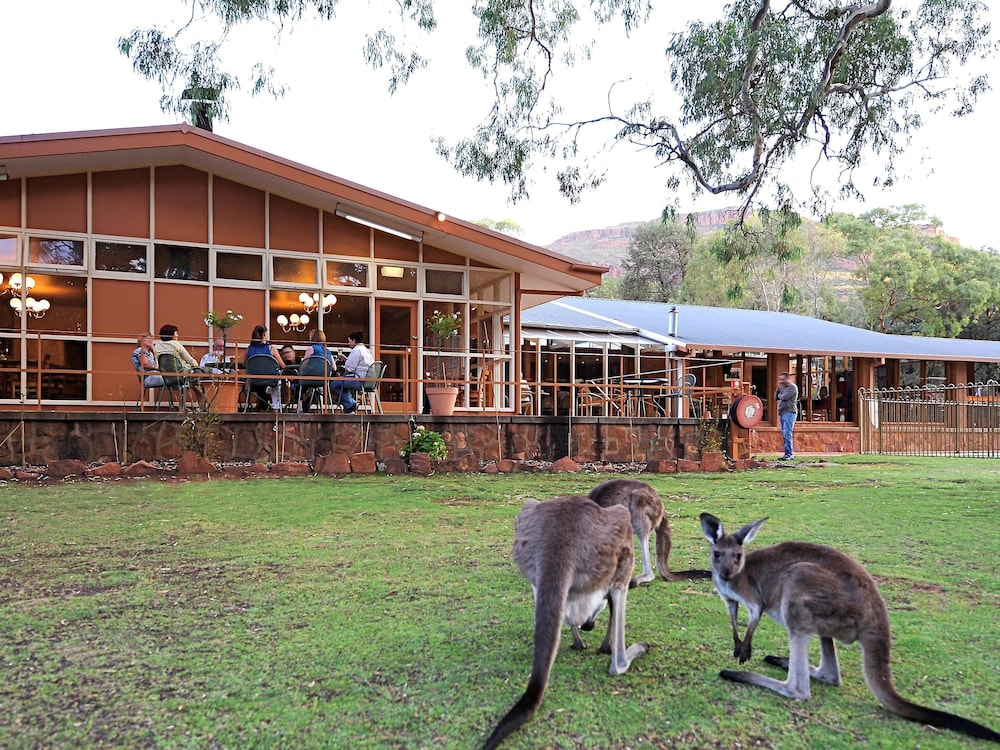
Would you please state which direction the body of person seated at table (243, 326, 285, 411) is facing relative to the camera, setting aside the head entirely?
away from the camera

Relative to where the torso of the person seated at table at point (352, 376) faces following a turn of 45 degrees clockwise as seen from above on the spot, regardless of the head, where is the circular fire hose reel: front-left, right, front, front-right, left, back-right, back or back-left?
back-right

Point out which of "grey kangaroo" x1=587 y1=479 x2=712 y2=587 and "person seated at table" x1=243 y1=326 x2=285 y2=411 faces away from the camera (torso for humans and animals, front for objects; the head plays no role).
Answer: the person seated at table

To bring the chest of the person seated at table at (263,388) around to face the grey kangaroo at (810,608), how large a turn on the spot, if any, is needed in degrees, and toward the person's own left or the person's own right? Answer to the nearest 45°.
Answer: approximately 180°

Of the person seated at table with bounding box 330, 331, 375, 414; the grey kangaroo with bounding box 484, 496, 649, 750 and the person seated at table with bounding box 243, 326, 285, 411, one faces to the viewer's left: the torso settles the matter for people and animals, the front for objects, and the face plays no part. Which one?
the person seated at table with bounding box 330, 331, 375, 414

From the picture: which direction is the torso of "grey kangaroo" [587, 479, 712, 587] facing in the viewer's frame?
to the viewer's left

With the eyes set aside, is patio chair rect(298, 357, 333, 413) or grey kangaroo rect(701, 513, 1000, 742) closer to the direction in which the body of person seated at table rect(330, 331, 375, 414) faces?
the patio chair

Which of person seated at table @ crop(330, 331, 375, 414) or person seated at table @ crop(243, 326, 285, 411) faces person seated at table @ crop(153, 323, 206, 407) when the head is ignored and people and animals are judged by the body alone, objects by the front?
person seated at table @ crop(330, 331, 375, 414)

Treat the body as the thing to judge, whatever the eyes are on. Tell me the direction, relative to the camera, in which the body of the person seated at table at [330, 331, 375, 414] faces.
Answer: to the viewer's left

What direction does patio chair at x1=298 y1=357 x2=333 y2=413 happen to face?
away from the camera

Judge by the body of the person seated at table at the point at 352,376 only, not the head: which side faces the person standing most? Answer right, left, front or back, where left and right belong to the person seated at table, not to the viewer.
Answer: back

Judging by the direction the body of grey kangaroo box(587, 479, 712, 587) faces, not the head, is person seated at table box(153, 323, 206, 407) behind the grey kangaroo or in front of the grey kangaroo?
in front

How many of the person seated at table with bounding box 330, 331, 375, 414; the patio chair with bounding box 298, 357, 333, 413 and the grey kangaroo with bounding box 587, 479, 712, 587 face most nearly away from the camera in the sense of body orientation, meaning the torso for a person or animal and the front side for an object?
1
